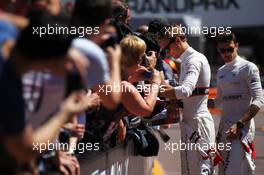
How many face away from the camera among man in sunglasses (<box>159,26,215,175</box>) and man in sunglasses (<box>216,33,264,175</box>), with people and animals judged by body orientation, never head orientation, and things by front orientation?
0

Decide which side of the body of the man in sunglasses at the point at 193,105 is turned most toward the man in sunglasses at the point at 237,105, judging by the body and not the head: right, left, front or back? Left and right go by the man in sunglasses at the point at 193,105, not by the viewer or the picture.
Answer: back

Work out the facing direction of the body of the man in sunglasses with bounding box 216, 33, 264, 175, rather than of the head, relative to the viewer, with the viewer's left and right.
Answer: facing the viewer and to the left of the viewer

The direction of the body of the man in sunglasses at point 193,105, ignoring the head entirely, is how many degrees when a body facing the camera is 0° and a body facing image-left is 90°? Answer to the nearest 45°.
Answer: approximately 90°

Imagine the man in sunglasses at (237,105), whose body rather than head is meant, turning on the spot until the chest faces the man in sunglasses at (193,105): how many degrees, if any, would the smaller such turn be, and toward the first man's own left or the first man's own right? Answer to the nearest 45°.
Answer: approximately 45° to the first man's own right

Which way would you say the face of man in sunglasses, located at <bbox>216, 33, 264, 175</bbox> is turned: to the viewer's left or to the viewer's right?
to the viewer's left
